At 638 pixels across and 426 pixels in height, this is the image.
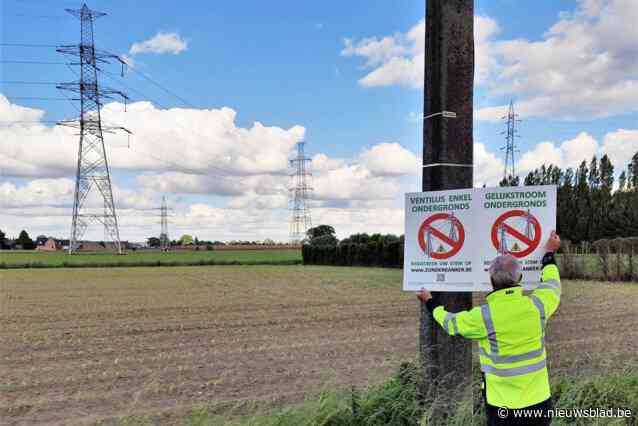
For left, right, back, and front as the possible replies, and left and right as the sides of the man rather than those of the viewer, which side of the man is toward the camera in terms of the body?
back

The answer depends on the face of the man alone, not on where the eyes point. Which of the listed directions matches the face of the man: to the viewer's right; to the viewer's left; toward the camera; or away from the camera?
away from the camera

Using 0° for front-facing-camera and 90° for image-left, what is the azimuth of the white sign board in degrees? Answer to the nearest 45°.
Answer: approximately 0°
